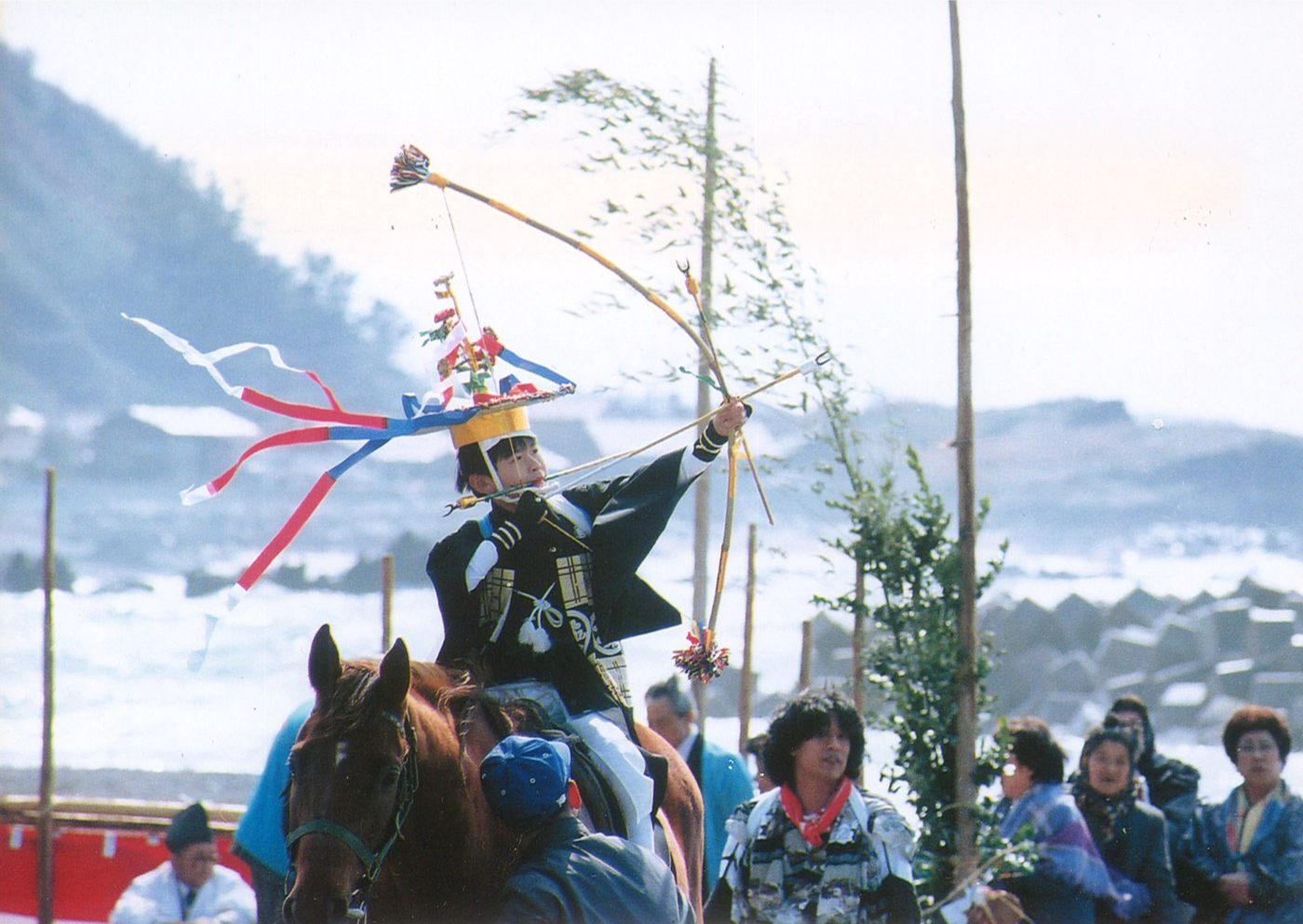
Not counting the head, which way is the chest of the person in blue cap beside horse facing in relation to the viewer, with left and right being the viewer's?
facing away from the viewer and to the left of the viewer

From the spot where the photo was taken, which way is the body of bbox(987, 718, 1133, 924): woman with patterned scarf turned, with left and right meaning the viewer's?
facing to the left of the viewer

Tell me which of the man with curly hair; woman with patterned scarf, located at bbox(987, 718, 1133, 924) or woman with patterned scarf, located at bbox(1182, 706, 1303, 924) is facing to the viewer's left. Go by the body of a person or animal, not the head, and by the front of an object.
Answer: woman with patterned scarf, located at bbox(987, 718, 1133, 924)

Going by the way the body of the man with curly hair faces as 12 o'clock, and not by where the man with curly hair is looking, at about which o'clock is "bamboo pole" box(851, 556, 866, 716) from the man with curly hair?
The bamboo pole is roughly at 6 o'clock from the man with curly hair.

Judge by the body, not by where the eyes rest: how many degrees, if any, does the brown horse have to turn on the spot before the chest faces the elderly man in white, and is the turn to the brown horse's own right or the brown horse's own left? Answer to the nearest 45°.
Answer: approximately 135° to the brown horse's own right

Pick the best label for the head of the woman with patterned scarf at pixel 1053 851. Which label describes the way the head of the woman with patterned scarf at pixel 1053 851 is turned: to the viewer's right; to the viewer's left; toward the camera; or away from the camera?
to the viewer's left

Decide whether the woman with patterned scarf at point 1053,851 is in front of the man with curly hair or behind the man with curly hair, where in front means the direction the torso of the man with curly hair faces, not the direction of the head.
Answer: behind
